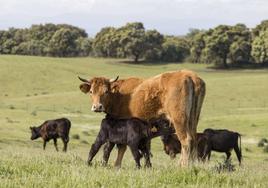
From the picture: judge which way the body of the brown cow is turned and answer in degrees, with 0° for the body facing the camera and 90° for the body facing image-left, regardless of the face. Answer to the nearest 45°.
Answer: approximately 135°

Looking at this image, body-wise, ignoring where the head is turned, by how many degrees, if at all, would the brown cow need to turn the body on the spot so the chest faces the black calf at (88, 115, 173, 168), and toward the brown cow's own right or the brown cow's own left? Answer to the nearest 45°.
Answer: approximately 90° to the brown cow's own left
